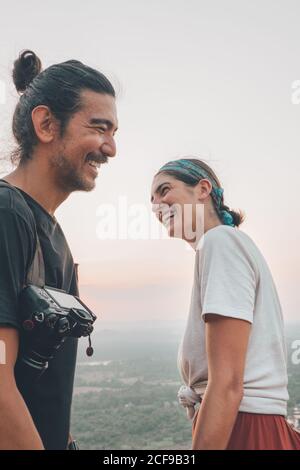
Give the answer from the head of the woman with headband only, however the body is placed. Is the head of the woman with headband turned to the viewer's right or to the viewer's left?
to the viewer's left

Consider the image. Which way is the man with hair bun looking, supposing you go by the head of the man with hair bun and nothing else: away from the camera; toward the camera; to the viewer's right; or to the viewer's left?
to the viewer's right

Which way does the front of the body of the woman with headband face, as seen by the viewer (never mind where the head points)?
to the viewer's left
